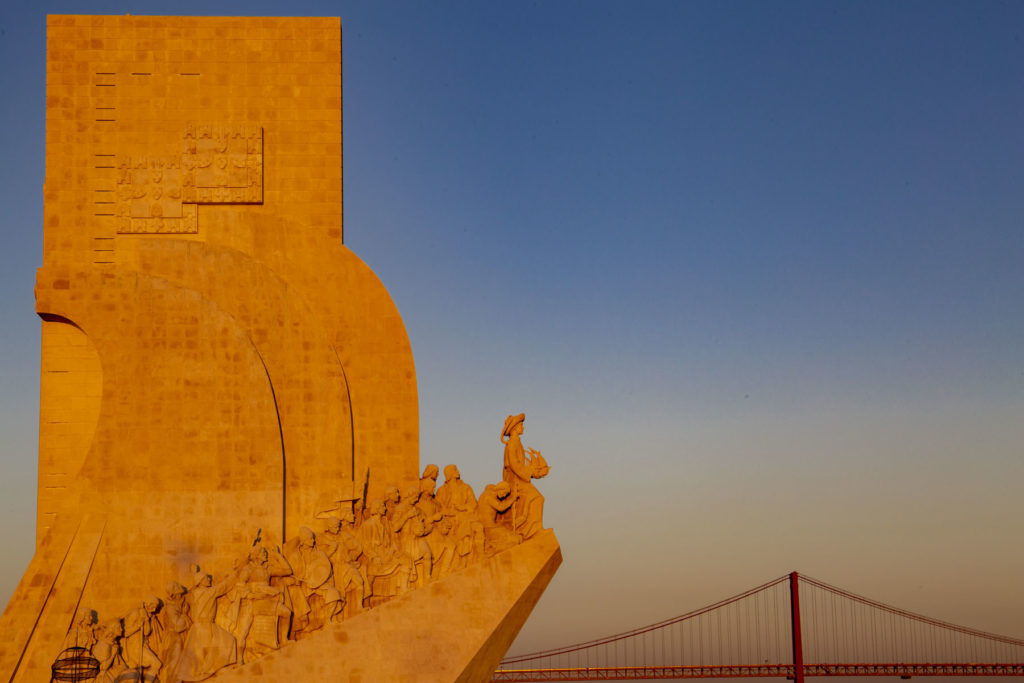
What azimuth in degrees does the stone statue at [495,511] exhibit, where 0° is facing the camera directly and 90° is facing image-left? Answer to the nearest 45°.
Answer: approximately 270°

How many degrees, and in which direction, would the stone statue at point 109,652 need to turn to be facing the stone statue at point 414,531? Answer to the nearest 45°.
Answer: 0° — it already faces it

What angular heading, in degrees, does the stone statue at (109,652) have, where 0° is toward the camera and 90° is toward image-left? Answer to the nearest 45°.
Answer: approximately 270°

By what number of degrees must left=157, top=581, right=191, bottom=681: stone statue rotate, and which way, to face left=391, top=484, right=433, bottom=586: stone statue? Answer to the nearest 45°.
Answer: approximately 45° to its left

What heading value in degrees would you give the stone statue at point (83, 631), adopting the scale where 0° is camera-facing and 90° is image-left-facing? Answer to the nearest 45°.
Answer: approximately 270°

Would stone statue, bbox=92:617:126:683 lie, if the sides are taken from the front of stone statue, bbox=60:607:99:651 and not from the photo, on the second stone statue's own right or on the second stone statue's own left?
on the second stone statue's own right

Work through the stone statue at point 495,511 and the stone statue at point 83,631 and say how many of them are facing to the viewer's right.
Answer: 2
